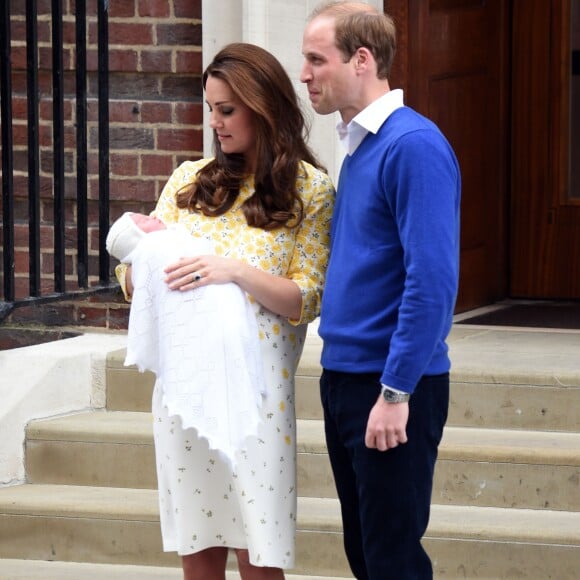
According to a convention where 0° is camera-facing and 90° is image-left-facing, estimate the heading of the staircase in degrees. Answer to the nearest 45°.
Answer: approximately 0°

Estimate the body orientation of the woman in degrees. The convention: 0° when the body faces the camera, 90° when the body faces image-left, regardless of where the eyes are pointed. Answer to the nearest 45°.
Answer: approximately 45°

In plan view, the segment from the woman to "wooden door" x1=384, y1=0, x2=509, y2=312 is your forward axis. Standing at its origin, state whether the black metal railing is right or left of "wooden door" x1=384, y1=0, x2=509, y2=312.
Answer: left

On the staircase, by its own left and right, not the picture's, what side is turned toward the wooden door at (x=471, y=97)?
back

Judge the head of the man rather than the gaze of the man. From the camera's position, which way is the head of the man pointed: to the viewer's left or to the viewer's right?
to the viewer's left

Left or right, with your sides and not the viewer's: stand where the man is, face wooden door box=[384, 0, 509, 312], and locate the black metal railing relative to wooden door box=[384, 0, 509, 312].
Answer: left

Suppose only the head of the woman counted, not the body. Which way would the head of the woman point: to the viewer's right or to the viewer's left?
to the viewer's left

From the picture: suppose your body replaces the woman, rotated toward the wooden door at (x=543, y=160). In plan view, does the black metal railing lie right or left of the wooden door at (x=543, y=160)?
left

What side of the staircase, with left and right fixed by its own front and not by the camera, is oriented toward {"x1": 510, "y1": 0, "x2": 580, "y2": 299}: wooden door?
back
